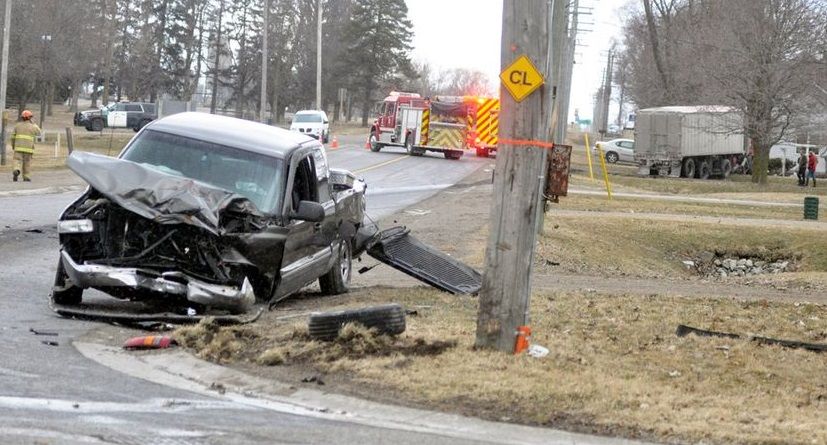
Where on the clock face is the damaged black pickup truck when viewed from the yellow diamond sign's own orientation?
The damaged black pickup truck is roughly at 4 o'clock from the yellow diamond sign.

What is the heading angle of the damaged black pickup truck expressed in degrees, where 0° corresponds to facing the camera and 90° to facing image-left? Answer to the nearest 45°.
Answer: approximately 45°

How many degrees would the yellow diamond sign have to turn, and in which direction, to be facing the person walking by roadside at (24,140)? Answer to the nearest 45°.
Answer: approximately 135° to its right

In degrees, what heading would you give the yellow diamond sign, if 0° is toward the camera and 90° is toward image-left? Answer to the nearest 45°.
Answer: approximately 0°
